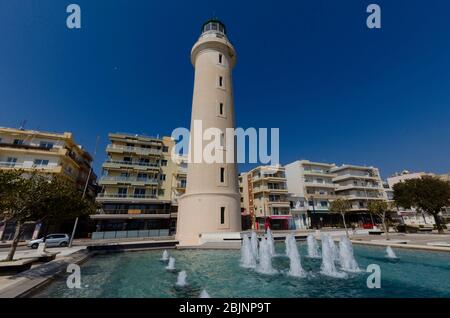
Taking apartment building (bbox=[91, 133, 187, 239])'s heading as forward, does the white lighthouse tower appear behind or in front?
in front

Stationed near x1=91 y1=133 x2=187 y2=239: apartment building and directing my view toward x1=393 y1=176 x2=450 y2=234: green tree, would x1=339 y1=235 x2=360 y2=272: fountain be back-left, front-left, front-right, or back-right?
front-right

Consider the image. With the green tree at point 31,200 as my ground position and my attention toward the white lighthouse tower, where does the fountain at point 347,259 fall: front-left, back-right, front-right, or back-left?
front-right

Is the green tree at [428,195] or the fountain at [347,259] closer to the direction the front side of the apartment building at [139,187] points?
the fountain

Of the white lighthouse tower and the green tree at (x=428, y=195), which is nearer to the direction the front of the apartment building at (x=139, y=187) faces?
the white lighthouse tower

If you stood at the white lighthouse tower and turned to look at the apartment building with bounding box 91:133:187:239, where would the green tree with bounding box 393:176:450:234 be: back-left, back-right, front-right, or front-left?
back-right

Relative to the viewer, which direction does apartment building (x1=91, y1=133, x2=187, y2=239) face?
toward the camera

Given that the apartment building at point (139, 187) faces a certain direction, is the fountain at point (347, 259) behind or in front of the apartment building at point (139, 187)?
in front

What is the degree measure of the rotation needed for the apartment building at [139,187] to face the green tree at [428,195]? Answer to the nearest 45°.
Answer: approximately 45° to its left

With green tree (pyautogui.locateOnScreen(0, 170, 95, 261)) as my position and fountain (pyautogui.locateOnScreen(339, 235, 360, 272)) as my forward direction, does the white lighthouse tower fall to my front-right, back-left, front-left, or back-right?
front-left

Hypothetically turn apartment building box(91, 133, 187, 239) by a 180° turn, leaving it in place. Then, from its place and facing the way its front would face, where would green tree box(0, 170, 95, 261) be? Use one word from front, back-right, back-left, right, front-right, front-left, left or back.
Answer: back
